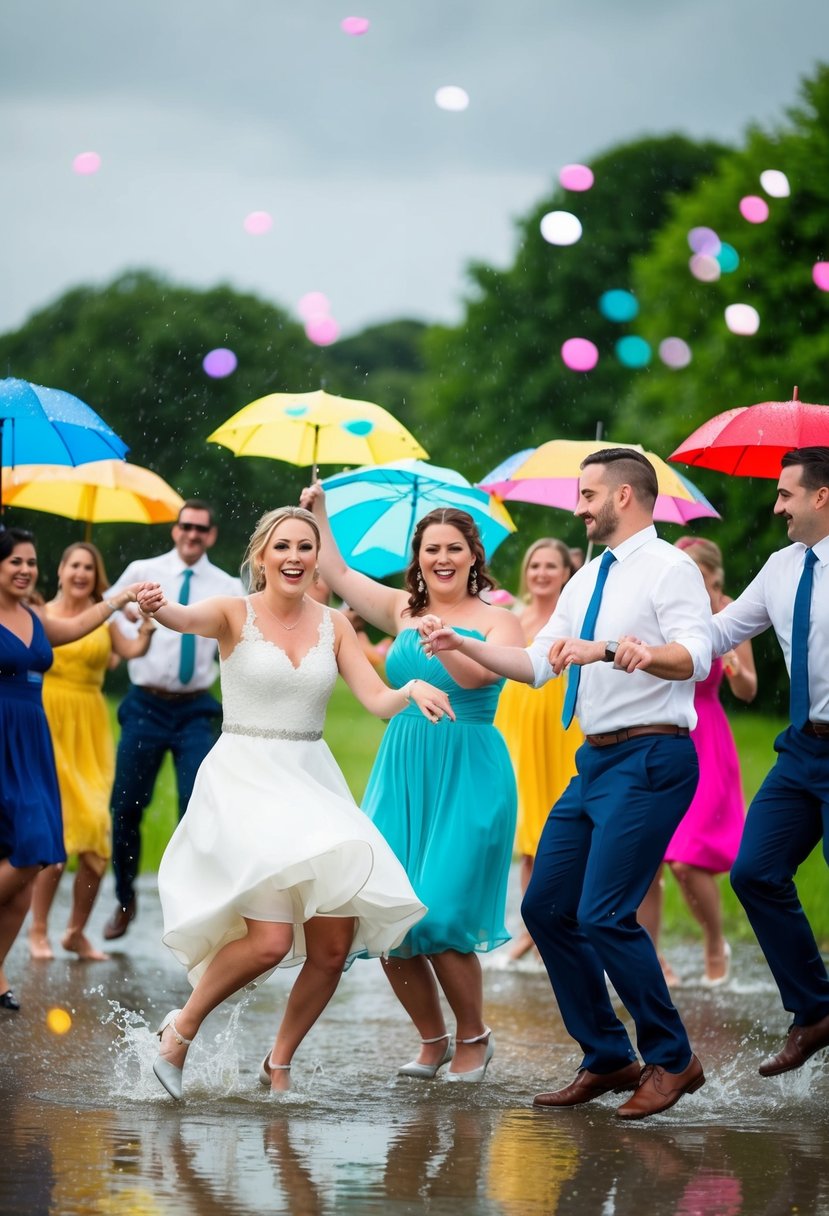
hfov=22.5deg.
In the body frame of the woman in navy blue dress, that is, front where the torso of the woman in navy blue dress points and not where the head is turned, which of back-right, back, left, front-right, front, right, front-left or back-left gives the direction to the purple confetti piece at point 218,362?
back-left

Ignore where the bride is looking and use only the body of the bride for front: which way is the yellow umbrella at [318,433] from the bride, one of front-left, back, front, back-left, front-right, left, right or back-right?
back

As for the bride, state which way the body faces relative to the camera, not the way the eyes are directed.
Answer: toward the camera

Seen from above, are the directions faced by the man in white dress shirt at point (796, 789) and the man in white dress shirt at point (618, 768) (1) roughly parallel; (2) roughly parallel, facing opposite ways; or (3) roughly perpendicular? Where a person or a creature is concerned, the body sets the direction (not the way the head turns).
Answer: roughly parallel

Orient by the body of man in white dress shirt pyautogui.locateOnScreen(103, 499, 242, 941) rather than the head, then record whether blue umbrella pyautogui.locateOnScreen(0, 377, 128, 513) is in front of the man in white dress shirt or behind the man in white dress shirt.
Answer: in front

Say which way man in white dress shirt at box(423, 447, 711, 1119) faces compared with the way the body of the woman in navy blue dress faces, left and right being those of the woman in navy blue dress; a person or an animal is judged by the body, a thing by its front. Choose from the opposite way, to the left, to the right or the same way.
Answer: to the right

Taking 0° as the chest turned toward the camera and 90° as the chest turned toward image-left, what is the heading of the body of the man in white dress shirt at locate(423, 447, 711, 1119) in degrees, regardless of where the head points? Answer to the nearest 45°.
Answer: approximately 45°

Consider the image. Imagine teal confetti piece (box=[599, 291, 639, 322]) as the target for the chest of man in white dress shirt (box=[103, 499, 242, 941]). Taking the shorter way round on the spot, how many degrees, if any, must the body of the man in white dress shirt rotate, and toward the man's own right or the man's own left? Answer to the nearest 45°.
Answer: approximately 180°

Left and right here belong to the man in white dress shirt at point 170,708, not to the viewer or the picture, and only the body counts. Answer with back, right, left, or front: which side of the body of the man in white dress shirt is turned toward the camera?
front

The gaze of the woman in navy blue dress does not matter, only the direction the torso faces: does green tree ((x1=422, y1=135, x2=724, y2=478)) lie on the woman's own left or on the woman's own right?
on the woman's own left

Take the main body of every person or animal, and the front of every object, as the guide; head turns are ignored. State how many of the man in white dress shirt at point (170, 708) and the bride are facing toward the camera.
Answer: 2

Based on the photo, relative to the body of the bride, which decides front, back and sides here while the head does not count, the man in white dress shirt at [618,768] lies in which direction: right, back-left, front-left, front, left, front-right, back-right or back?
left

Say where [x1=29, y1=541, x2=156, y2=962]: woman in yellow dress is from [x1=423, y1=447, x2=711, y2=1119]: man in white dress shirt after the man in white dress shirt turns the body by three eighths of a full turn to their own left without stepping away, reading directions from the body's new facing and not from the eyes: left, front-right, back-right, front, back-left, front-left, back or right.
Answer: back-left
